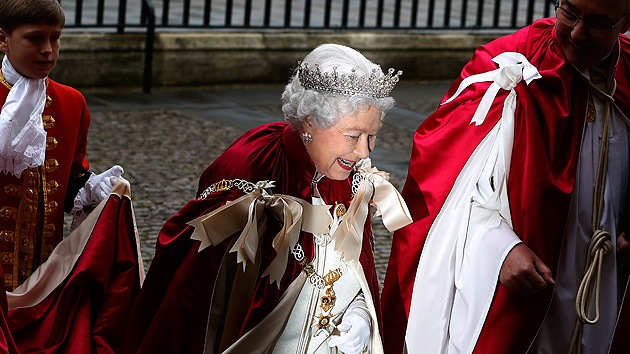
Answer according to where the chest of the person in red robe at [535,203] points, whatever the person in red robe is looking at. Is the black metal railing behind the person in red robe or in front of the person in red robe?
behind

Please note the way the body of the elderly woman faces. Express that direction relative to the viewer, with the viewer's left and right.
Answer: facing the viewer and to the right of the viewer

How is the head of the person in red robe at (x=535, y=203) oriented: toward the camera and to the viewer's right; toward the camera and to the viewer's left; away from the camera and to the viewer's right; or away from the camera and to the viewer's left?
toward the camera and to the viewer's left

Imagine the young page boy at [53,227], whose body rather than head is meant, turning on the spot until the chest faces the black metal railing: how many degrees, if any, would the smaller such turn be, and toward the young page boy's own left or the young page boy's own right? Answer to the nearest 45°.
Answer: approximately 135° to the young page boy's own left

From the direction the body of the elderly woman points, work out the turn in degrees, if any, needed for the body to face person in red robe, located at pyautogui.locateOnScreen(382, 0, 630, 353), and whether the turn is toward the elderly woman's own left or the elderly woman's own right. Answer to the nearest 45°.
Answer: approximately 90° to the elderly woman's own left

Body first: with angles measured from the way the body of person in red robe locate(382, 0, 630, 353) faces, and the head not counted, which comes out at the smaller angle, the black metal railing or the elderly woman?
the elderly woman

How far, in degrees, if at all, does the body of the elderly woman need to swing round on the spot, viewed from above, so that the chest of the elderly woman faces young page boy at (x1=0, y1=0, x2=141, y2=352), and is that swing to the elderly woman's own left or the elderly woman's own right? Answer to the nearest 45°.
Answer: approximately 180°

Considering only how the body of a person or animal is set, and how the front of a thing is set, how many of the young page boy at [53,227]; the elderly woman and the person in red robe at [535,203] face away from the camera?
0
